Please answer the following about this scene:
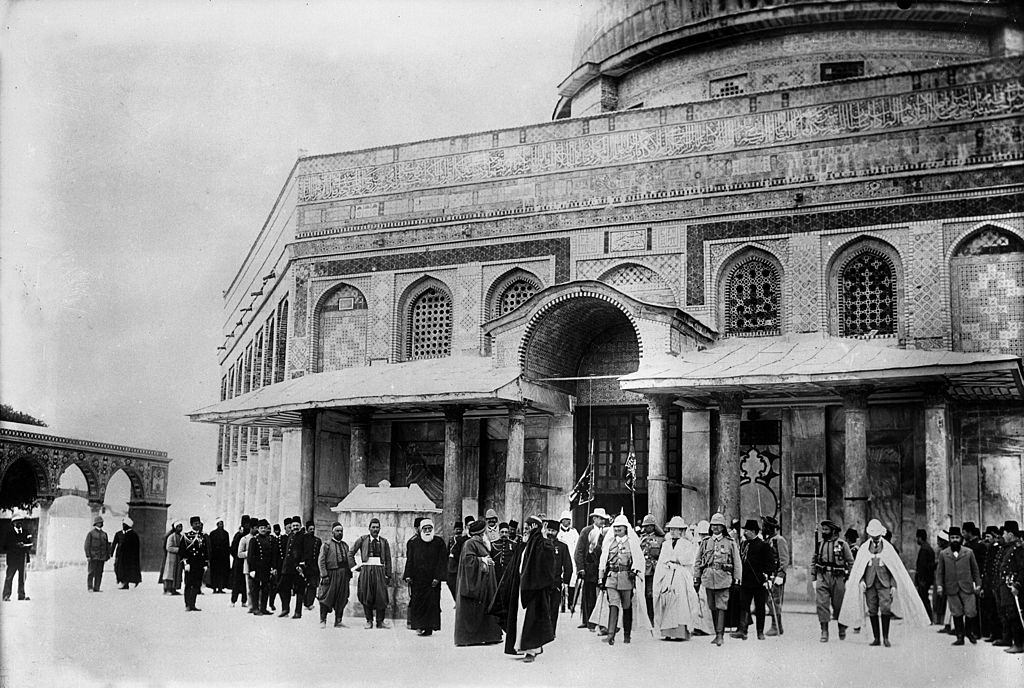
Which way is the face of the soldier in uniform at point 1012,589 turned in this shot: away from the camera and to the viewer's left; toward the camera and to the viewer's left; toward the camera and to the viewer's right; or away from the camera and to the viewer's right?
toward the camera and to the viewer's left

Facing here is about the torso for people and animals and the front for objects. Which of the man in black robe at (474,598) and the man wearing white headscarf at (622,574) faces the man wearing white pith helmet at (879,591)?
the man in black robe

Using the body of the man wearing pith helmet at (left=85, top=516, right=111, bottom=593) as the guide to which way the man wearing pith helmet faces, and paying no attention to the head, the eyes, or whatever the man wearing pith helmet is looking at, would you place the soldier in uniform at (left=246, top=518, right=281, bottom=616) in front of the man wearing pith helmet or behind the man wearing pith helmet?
in front

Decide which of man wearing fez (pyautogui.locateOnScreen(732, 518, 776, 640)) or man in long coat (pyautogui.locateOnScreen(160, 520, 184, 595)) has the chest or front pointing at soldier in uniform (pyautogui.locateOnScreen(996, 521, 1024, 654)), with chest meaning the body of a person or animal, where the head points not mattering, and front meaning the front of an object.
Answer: the man in long coat

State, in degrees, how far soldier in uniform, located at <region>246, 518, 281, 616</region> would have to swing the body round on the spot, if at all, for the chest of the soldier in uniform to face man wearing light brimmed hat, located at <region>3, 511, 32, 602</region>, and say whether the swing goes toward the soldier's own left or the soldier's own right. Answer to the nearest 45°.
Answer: approximately 90° to the soldier's own right

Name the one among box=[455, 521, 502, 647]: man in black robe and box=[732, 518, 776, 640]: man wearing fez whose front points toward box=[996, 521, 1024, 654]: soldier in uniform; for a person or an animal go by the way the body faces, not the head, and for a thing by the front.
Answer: the man in black robe

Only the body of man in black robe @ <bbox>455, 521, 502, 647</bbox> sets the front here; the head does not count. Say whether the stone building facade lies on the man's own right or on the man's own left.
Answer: on the man's own left

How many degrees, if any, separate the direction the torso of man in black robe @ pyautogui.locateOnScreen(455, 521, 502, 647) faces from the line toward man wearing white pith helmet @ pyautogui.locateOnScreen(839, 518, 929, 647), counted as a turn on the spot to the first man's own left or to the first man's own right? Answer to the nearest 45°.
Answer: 0° — they already face them

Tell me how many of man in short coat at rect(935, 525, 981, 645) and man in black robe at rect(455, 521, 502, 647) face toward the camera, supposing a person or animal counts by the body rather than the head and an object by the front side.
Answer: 1

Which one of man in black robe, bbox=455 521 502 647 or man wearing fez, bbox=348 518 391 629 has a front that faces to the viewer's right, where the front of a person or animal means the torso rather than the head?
the man in black robe

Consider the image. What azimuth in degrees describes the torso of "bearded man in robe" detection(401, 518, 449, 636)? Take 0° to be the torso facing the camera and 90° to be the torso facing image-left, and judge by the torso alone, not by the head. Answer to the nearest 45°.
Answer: approximately 0°

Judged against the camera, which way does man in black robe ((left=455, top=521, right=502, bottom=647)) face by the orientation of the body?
to the viewer's right
